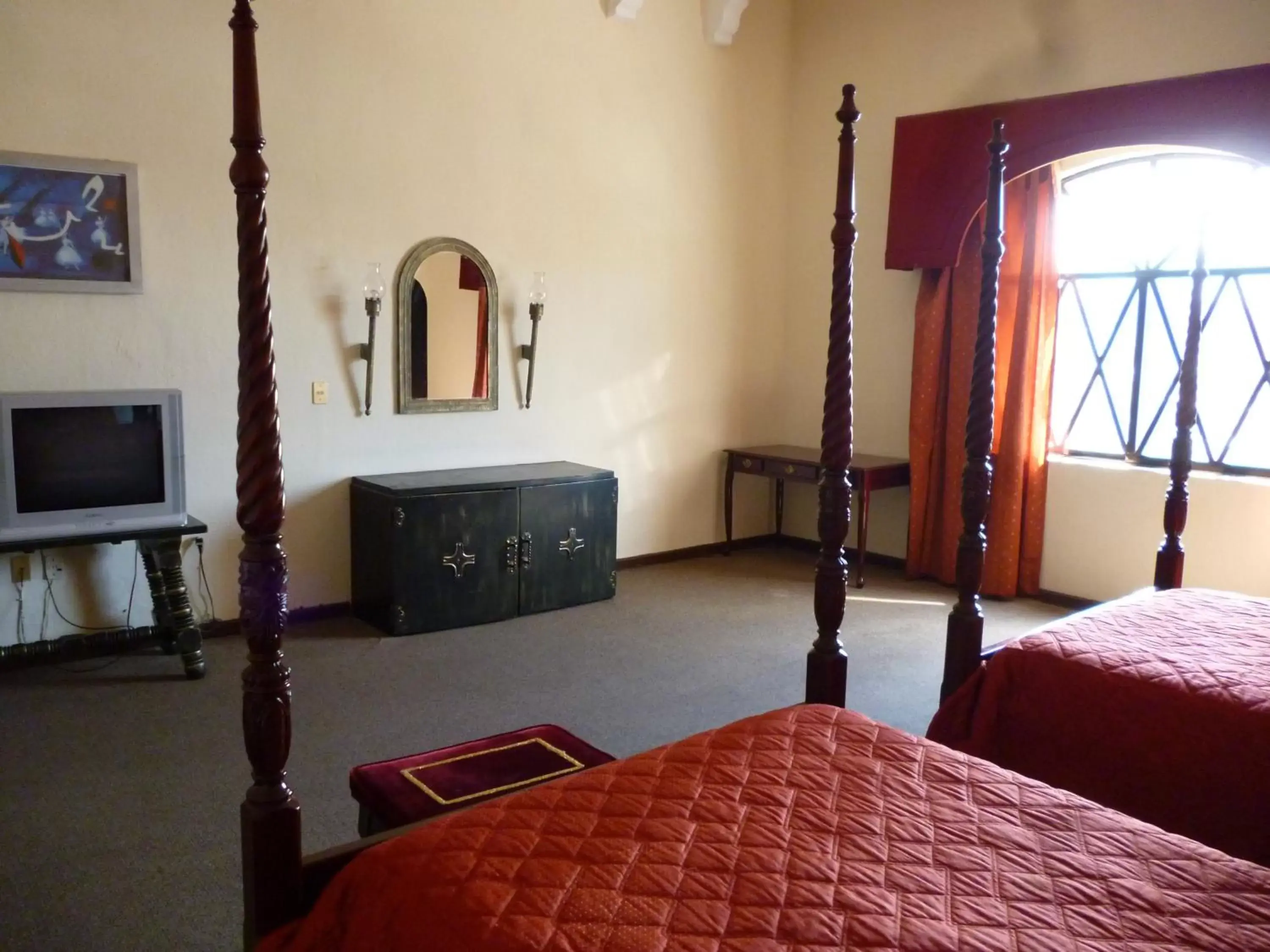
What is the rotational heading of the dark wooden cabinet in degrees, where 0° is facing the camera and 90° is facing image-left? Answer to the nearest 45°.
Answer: approximately 315°

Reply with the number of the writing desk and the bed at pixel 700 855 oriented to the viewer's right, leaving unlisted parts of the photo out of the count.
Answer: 0

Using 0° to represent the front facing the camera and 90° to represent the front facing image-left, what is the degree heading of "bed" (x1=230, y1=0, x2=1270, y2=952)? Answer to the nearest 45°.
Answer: approximately 135°

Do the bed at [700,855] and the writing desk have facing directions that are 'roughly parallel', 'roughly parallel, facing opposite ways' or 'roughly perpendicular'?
roughly perpendicular

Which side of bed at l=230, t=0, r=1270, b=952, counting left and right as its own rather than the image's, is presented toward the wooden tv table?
front

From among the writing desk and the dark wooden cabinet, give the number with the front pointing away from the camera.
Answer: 0

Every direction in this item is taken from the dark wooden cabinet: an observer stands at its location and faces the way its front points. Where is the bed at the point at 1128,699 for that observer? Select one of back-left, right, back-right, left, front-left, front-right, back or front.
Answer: front

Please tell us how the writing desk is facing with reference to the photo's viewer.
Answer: facing the viewer and to the left of the viewer

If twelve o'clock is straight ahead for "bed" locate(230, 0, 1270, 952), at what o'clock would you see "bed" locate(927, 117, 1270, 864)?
"bed" locate(927, 117, 1270, 864) is roughly at 3 o'clock from "bed" locate(230, 0, 1270, 952).
